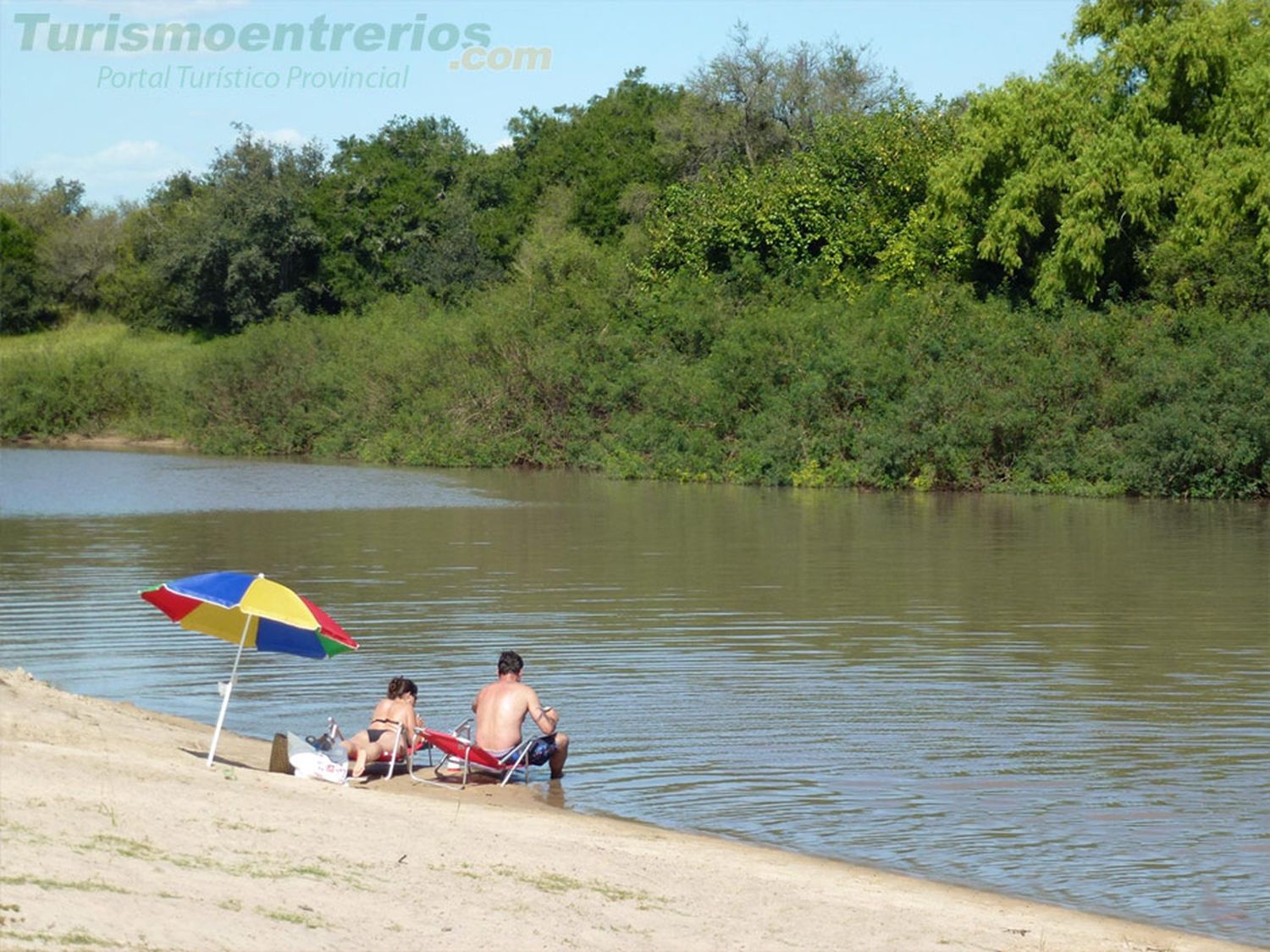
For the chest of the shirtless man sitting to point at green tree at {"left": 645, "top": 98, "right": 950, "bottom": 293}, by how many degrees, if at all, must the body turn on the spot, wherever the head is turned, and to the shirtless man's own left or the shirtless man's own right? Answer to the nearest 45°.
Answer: approximately 45° to the shirtless man's own left

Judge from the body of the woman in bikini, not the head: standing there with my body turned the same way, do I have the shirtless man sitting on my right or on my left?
on my right

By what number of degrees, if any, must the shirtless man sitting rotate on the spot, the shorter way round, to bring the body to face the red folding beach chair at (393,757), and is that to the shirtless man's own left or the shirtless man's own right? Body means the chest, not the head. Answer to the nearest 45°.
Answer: approximately 135° to the shirtless man's own left

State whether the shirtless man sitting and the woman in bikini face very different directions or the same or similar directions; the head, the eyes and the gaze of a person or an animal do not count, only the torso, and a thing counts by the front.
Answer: same or similar directions

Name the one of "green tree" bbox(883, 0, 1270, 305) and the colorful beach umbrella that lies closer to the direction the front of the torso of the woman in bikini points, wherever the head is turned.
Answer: the green tree

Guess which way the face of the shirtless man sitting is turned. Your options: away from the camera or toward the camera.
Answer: away from the camera

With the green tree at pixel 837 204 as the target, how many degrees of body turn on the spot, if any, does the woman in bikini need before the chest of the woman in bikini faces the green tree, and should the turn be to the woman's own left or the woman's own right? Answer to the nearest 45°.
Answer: approximately 45° to the woman's own left

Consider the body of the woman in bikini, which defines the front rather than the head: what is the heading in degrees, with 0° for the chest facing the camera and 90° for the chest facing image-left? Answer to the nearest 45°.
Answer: approximately 225°

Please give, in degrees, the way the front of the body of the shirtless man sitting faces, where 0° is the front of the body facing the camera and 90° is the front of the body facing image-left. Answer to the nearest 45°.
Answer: approximately 225°

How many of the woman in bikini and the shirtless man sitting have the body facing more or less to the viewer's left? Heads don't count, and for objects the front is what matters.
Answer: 0

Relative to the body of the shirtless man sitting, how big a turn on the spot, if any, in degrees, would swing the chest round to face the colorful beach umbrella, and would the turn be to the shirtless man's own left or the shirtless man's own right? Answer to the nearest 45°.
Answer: approximately 135° to the shirtless man's own left
